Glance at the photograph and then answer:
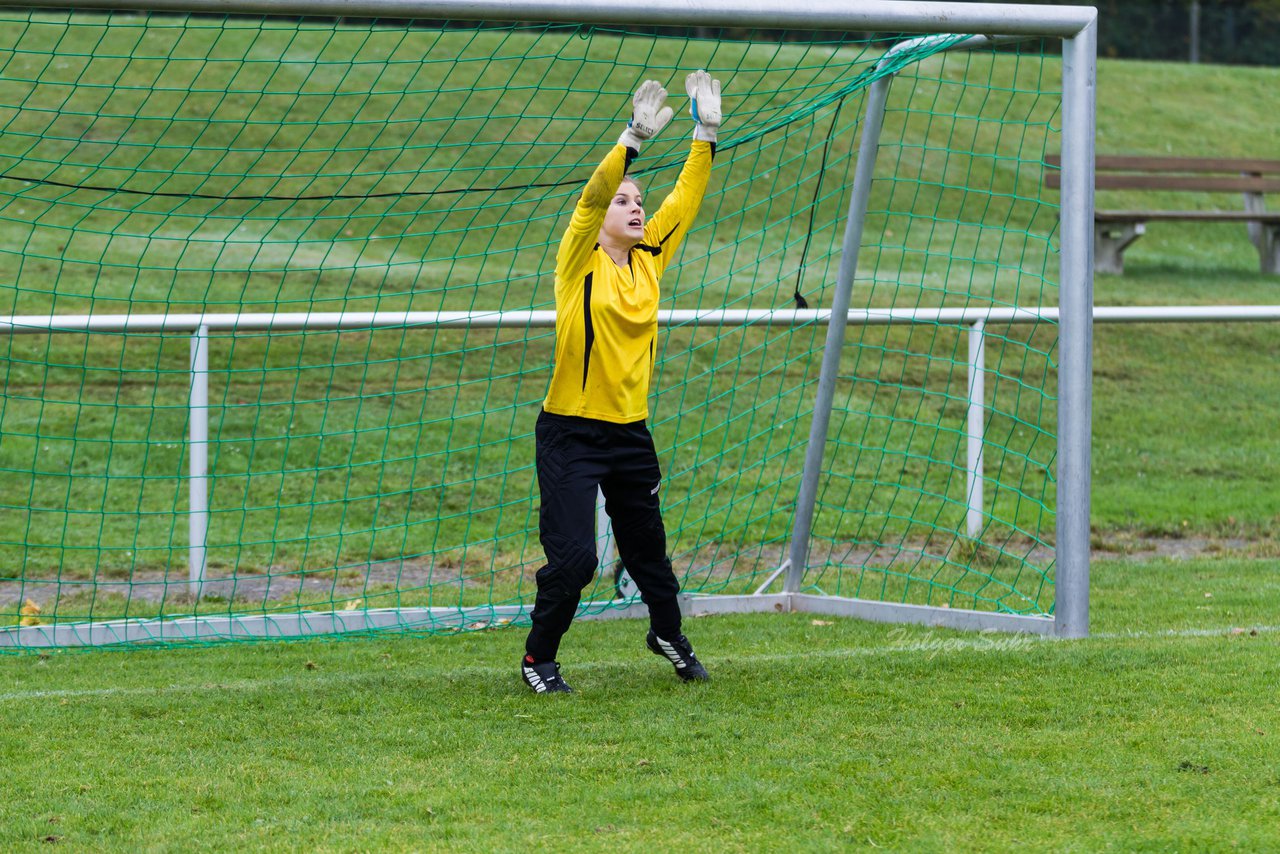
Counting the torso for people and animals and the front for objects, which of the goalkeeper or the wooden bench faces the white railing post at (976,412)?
the wooden bench

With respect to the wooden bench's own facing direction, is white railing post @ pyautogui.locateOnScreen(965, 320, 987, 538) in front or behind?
in front

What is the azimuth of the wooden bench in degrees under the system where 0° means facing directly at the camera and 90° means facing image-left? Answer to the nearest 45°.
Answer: approximately 0°

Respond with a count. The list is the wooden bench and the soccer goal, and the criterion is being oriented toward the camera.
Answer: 2

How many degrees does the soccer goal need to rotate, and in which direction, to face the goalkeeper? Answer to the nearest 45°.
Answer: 0° — it already faces them

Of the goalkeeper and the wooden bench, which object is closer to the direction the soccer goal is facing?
the goalkeeper

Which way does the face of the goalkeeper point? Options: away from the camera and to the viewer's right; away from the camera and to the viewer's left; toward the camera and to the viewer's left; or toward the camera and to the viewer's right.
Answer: toward the camera and to the viewer's right
